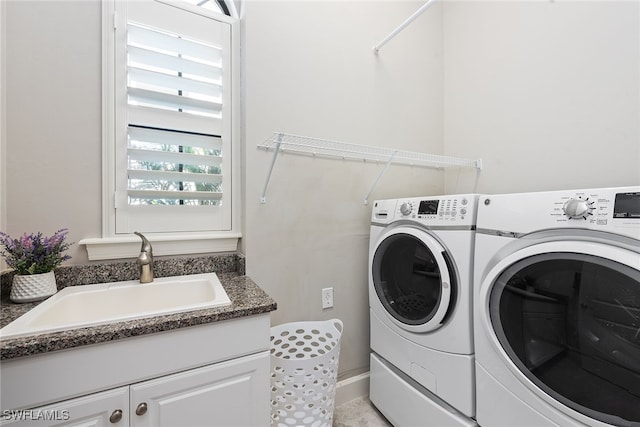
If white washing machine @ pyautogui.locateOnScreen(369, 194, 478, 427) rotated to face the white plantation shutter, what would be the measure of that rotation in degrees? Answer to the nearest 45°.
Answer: approximately 45° to its right

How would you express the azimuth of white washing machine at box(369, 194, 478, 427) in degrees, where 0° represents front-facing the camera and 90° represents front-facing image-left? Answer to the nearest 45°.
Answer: approximately 45°
